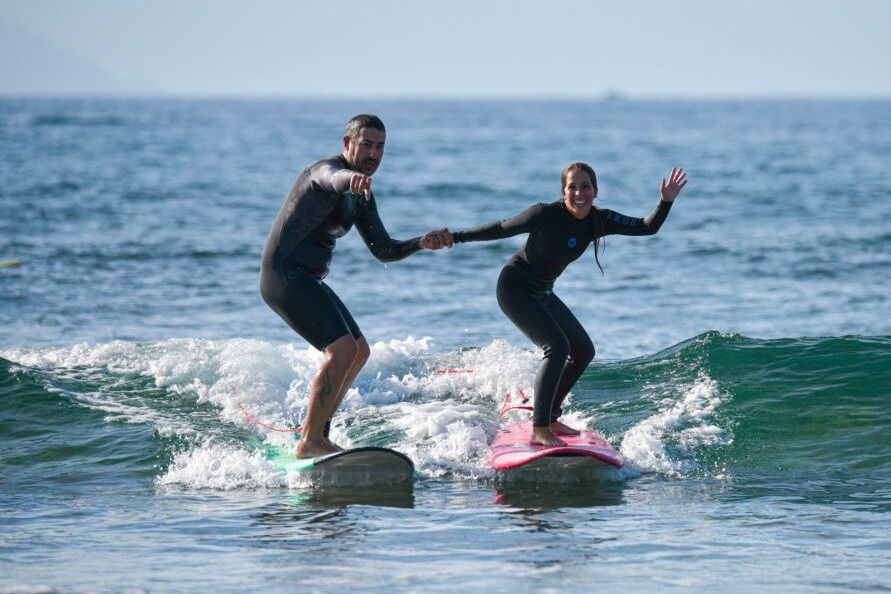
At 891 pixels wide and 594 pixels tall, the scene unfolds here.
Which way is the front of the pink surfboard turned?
toward the camera

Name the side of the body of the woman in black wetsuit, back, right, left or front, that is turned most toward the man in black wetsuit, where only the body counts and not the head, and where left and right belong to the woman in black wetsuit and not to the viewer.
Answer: right

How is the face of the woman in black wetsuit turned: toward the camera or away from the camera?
toward the camera

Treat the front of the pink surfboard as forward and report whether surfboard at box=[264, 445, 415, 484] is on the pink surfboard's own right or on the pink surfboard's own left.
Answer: on the pink surfboard's own right
